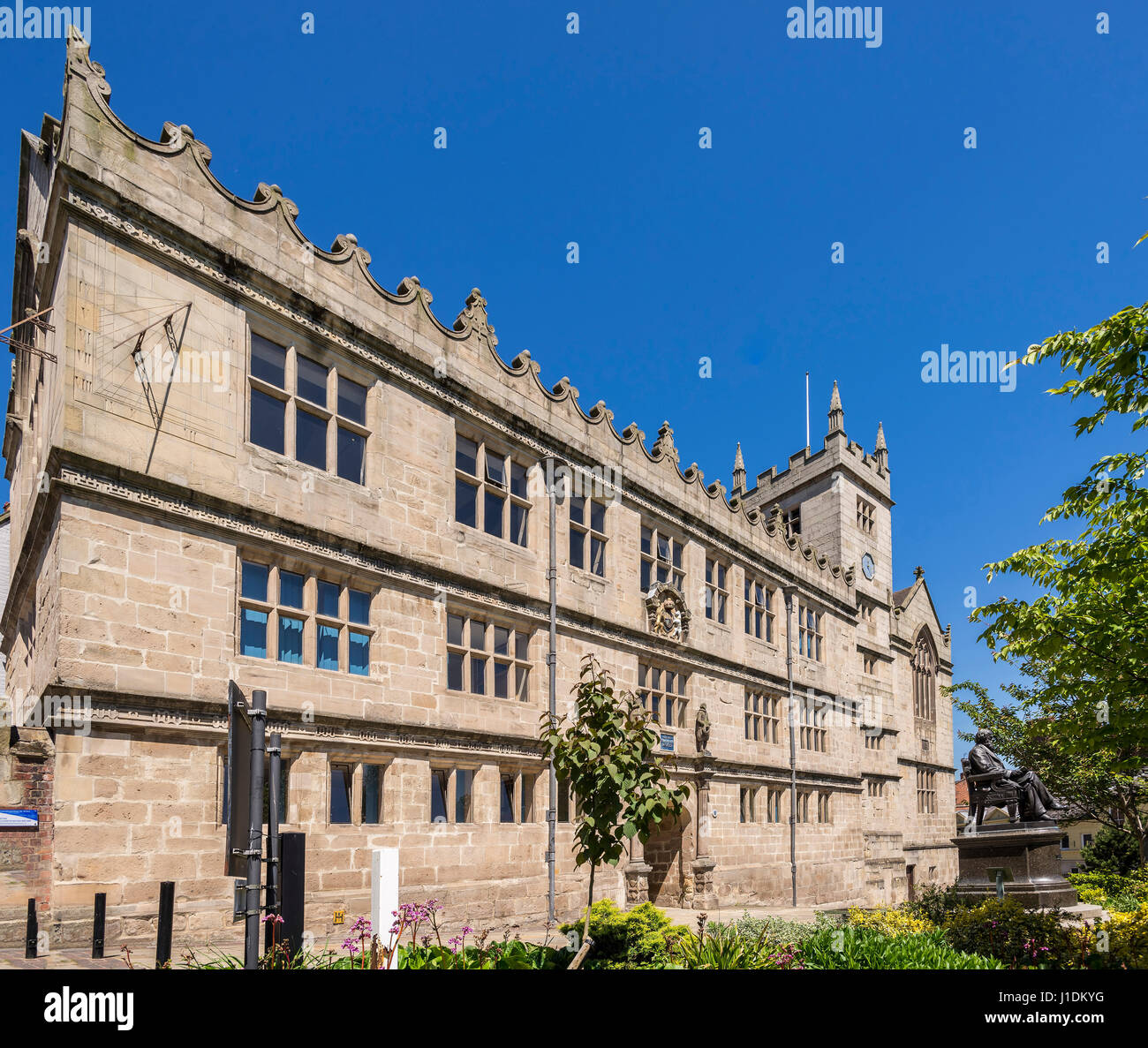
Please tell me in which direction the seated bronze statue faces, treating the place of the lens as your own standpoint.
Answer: facing to the right of the viewer

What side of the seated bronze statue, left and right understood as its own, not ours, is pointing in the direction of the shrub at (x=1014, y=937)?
right

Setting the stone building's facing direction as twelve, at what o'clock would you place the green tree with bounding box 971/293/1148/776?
The green tree is roughly at 11 o'clock from the stone building.

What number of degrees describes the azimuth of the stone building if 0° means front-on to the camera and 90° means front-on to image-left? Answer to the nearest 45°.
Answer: approximately 315°

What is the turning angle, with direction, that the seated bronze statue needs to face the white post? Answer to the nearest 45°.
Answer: approximately 90° to its right
